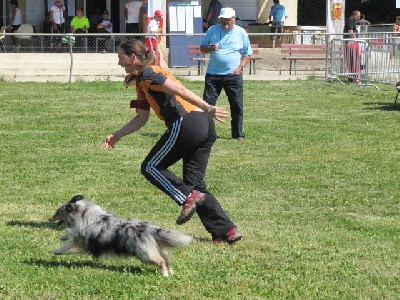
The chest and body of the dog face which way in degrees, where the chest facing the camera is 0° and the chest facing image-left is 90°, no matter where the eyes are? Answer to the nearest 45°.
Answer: approximately 90°

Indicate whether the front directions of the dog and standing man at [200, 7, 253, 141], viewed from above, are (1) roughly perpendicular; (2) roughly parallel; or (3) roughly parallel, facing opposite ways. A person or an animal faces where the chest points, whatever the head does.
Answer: roughly perpendicular

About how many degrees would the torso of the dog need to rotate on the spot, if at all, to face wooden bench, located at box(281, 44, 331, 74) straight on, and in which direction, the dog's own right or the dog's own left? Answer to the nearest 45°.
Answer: approximately 90° to the dog's own right

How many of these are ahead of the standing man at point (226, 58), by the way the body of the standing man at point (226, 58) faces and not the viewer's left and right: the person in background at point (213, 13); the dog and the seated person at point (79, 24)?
1

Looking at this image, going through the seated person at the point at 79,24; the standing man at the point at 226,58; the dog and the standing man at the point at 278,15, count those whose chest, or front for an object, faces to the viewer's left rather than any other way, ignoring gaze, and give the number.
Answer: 1

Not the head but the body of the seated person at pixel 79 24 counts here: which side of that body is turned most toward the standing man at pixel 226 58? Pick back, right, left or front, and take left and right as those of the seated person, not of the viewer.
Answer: front

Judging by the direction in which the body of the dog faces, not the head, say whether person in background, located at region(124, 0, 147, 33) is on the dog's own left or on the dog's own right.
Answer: on the dog's own right

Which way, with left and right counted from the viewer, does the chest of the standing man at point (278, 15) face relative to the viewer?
facing away from the viewer

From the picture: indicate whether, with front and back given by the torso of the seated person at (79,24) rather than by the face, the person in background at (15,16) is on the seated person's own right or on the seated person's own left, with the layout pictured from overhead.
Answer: on the seated person's own right

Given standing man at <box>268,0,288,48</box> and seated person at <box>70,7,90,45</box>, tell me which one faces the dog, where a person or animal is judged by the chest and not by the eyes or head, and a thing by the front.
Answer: the seated person

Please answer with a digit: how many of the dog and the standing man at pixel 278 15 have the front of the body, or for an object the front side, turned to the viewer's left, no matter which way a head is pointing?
1

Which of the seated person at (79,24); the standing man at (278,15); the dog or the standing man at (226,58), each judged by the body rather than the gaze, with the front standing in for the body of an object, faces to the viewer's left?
the dog

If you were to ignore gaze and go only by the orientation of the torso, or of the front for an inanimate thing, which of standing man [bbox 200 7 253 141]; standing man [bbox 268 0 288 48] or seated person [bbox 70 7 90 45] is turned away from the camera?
standing man [bbox 268 0 288 48]

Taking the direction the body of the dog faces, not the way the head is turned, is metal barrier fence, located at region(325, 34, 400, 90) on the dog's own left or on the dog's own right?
on the dog's own right

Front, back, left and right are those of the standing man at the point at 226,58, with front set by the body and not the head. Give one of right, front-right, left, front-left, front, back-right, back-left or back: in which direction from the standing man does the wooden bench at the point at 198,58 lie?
back
